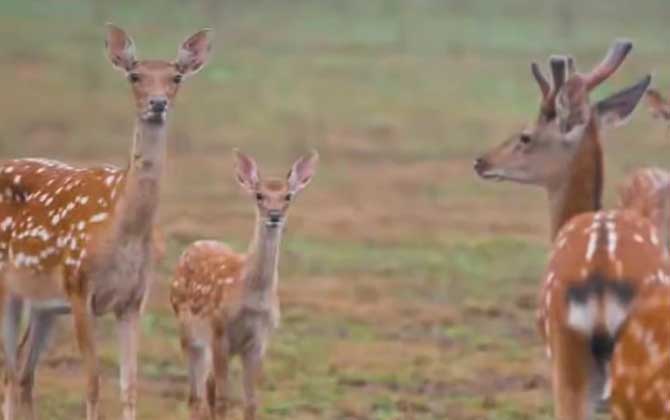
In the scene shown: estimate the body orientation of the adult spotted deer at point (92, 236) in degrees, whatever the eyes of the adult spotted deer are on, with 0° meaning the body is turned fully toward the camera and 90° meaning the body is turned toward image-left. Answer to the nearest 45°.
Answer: approximately 315°

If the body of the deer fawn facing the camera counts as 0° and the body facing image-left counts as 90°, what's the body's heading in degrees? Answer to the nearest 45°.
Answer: approximately 315°

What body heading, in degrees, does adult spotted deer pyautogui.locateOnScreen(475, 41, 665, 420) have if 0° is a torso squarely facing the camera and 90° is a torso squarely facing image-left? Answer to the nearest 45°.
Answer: approximately 180°

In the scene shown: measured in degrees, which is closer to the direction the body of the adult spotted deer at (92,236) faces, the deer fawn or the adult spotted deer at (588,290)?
the adult spotted deer
